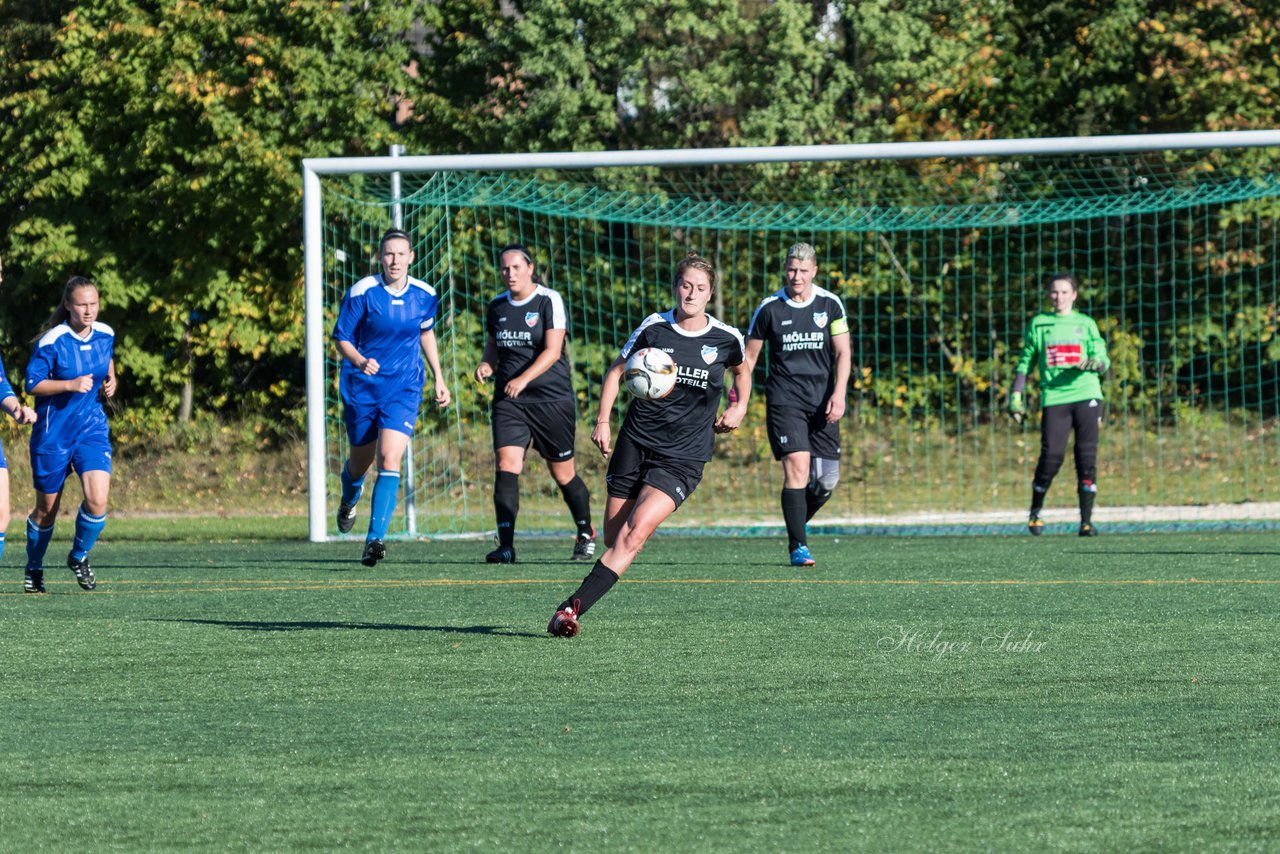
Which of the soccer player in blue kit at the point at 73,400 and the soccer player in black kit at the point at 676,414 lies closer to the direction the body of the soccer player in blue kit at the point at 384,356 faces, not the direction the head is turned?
the soccer player in black kit

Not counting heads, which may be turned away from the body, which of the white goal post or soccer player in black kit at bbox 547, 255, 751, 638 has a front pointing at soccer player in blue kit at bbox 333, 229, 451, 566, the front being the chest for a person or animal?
the white goal post

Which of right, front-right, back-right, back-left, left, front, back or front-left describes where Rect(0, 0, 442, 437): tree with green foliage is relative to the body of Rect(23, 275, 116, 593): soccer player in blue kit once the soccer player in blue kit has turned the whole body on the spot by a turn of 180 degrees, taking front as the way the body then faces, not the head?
front-right

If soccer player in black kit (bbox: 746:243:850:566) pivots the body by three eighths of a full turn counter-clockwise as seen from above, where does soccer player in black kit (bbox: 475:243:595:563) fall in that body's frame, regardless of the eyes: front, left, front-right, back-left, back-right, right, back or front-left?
back-left

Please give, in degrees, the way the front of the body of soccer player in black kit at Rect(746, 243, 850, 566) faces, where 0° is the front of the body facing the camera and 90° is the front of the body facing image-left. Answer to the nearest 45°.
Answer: approximately 0°

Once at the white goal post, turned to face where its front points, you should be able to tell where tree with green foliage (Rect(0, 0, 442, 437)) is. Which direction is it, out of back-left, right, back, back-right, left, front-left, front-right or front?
back-right

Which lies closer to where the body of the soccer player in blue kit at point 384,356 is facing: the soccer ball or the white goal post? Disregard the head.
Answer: the soccer ball

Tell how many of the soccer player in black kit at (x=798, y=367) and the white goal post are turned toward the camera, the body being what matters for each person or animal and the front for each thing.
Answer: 2

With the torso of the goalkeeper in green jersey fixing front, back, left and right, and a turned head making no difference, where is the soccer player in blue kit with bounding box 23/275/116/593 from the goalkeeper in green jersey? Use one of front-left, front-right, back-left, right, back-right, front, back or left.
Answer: front-right
